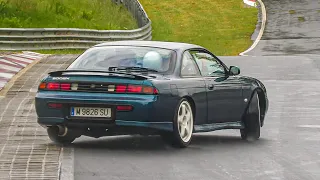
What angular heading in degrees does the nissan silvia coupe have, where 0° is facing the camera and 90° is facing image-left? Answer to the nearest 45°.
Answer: approximately 225°

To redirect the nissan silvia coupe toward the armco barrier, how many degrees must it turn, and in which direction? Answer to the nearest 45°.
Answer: approximately 45° to its left
